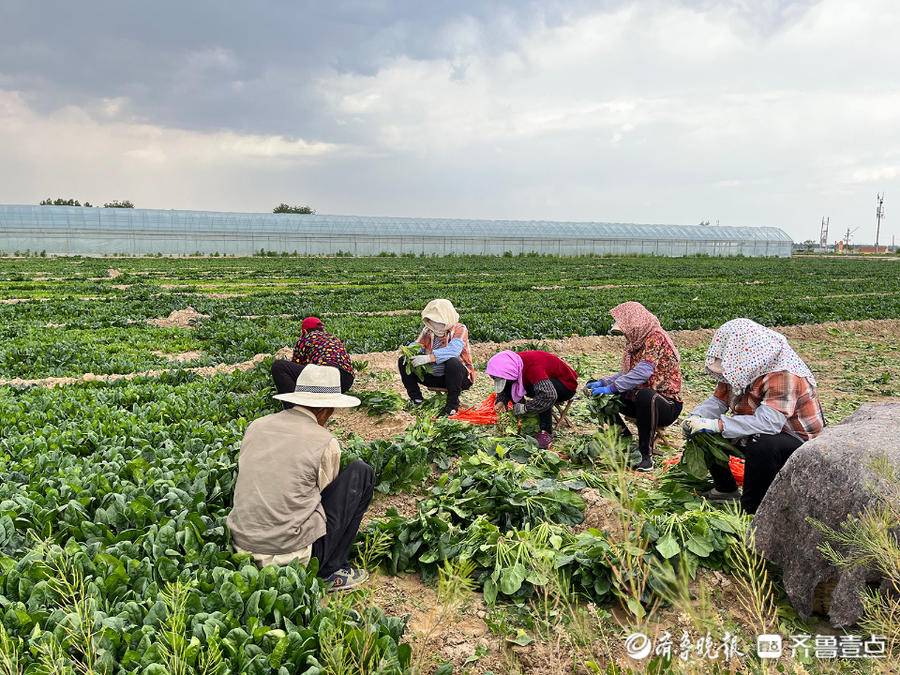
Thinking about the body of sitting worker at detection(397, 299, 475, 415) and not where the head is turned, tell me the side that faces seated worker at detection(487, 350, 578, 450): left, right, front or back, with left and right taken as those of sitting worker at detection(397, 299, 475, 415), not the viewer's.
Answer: left

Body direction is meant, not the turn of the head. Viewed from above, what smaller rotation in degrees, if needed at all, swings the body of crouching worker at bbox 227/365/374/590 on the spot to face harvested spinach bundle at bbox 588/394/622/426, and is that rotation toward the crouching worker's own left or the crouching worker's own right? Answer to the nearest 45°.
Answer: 0° — they already face it

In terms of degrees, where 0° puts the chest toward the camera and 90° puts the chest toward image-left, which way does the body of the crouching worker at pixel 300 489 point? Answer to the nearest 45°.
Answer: approximately 225°

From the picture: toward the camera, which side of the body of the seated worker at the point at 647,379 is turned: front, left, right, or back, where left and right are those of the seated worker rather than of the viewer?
left

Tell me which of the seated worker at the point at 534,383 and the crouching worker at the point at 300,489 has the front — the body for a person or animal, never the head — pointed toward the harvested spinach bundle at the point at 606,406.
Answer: the crouching worker at the point at 300,489

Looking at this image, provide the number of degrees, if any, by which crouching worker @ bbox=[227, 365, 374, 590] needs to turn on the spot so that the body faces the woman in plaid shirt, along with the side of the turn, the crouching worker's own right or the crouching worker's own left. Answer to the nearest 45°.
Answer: approximately 45° to the crouching worker's own right

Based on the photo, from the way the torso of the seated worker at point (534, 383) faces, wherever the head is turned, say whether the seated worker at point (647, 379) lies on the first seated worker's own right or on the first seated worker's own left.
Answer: on the first seated worker's own left

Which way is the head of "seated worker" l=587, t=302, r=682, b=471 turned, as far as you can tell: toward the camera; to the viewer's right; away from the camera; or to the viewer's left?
to the viewer's left

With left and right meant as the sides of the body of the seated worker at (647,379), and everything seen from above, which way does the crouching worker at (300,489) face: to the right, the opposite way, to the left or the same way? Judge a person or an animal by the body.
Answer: to the right
